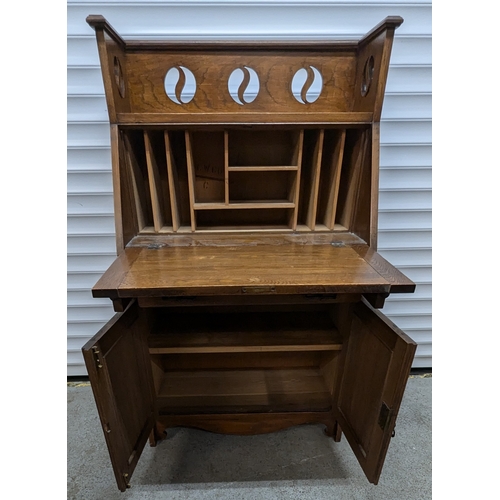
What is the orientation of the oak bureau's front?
toward the camera
